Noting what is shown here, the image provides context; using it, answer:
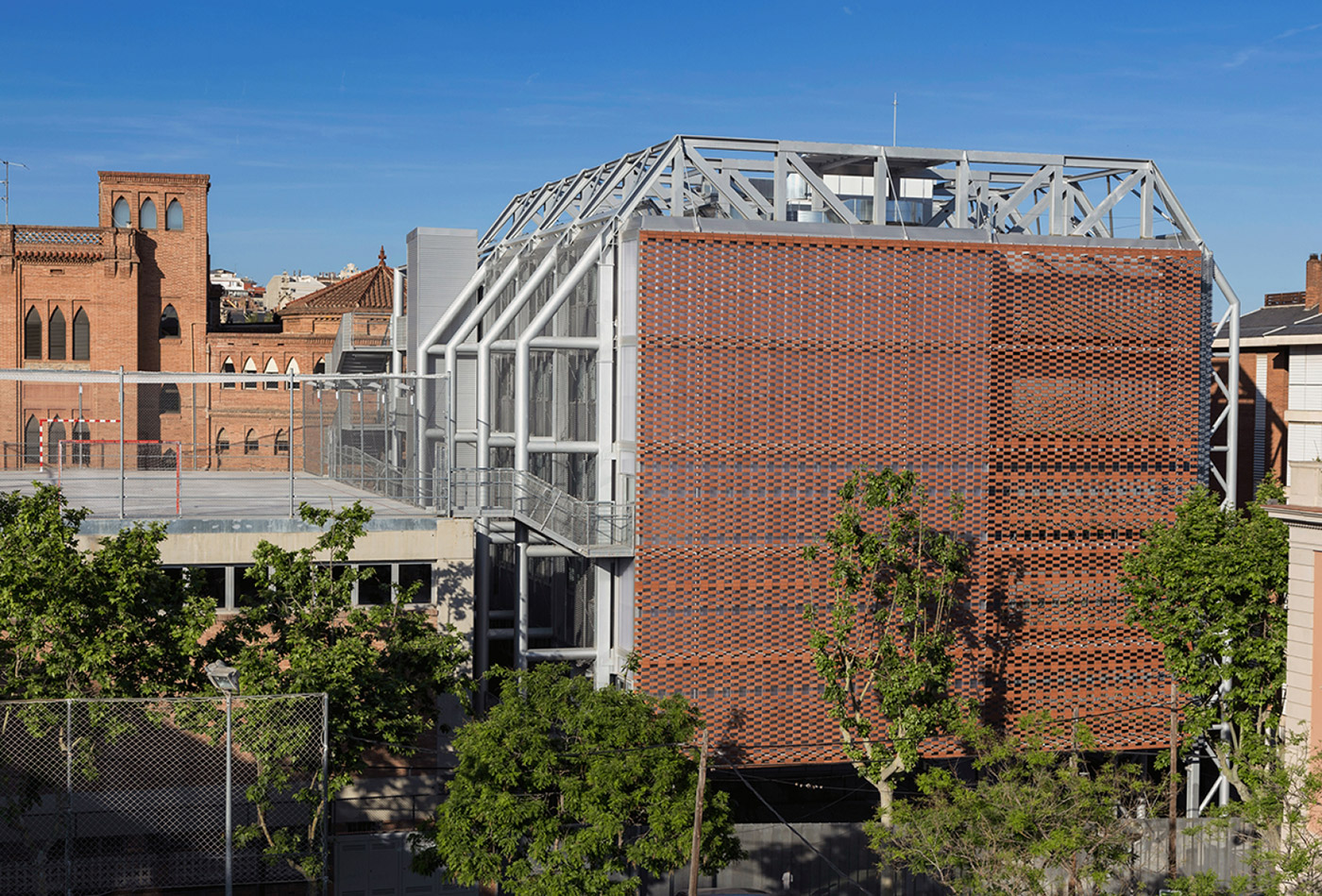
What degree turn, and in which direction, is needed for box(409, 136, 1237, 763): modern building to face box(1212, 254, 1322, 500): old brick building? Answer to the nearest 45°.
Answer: approximately 135° to its left

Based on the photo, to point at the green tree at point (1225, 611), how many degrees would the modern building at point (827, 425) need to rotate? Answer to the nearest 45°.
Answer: approximately 90° to its left

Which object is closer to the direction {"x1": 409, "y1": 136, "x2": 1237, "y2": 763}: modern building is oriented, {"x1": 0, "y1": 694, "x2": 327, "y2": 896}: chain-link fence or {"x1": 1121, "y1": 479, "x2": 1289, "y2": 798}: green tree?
the chain-link fence

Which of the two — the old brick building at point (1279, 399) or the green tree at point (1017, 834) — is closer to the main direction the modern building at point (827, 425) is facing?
the green tree

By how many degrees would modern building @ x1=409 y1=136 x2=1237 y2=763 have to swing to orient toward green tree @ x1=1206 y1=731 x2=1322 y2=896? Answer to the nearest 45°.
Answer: approximately 45° to its left

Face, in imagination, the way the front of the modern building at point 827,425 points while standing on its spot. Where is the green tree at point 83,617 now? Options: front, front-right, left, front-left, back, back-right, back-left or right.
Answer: front-right

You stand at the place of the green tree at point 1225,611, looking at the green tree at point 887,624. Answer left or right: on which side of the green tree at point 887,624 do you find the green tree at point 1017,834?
left

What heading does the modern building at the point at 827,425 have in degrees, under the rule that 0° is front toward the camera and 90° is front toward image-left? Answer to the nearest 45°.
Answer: approximately 0°

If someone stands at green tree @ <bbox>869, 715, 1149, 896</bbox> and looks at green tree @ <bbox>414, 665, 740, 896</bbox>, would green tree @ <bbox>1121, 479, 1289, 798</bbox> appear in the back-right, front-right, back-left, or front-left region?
back-right

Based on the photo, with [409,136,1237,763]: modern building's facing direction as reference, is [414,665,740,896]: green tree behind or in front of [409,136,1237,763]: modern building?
in front

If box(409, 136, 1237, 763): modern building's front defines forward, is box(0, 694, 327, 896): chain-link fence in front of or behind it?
in front
